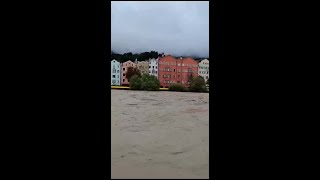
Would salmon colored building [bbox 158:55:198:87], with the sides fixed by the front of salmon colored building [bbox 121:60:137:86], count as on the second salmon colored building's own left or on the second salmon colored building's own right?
on the second salmon colored building's own left

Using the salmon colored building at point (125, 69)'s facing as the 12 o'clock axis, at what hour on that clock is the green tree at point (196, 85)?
The green tree is roughly at 9 o'clock from the salmon colored building.

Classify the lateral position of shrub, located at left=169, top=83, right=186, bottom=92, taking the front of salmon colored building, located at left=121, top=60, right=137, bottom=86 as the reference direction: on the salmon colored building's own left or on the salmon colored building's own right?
on the salmon colored building's own left

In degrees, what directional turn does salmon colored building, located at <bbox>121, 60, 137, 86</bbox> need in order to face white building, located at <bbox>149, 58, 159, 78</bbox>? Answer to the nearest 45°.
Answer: approximately 135° to its left

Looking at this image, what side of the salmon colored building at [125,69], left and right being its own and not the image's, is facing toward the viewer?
front
